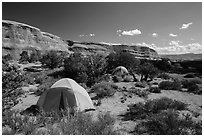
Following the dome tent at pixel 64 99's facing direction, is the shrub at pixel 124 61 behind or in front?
behind

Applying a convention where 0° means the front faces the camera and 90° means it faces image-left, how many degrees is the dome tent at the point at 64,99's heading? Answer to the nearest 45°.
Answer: approximately 45°

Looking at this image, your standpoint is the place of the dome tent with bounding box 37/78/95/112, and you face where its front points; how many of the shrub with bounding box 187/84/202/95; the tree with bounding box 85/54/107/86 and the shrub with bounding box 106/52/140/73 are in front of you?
0

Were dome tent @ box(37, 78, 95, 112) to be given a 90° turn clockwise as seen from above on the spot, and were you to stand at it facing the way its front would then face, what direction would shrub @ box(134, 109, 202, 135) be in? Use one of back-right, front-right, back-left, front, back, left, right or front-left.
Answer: back

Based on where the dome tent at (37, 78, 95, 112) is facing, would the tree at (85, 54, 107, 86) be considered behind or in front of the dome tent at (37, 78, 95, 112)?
behind
